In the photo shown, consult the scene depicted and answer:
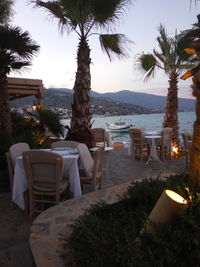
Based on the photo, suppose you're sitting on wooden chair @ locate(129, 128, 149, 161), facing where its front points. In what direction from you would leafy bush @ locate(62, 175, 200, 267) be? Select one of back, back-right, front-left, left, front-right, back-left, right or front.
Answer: back-right

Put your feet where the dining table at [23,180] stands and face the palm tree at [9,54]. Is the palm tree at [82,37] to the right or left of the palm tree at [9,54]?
right

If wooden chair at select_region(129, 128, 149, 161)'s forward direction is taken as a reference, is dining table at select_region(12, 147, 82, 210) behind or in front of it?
behind

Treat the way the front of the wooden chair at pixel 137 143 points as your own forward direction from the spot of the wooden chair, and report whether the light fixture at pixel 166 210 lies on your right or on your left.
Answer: on your right

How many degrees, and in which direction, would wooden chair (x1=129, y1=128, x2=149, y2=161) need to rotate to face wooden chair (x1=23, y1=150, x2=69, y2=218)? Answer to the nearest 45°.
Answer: approximately 135° to its right

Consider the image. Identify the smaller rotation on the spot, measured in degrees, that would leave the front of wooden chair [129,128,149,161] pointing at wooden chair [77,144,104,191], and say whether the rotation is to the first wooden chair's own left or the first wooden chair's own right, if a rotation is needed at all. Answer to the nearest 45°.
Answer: approximately 135° to the first wooden chair's own right

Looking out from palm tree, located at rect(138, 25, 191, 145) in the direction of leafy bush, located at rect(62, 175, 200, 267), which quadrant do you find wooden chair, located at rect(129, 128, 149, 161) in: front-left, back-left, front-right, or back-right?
front-right

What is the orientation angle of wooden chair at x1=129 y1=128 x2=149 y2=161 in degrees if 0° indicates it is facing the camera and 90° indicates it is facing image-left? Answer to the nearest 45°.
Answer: approximately 225°

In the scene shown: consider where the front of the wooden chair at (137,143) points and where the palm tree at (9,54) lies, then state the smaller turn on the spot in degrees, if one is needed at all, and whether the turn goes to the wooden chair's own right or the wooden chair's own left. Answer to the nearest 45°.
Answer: approximately 180°
